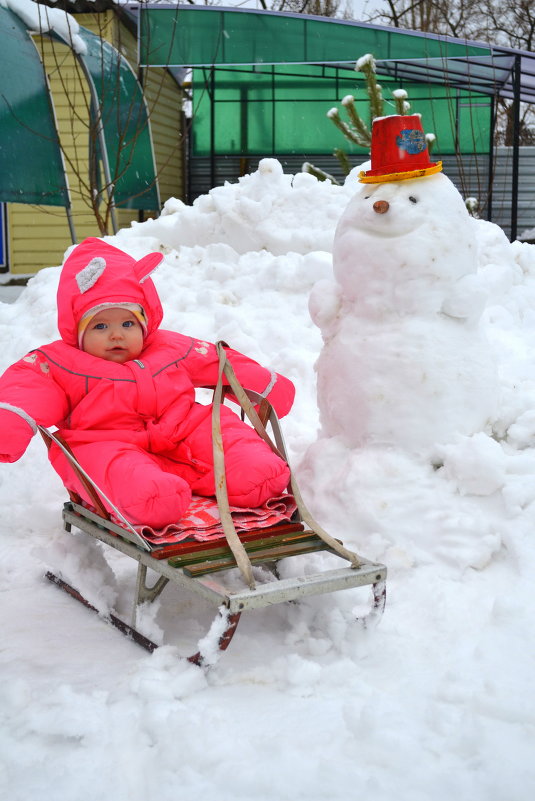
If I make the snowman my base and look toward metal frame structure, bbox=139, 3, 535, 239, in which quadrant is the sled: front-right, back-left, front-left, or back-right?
back-left

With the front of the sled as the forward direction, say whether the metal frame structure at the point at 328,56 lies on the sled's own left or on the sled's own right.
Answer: on the sled's own left

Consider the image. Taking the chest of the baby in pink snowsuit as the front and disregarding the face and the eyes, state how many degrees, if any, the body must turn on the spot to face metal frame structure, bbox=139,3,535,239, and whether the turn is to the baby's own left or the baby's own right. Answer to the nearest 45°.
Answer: approximately 135° to the baby's own left

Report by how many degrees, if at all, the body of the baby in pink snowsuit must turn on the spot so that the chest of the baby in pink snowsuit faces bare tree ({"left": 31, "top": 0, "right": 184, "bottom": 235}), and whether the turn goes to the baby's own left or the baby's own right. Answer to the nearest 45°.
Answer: approximately 135° to the baby's own left

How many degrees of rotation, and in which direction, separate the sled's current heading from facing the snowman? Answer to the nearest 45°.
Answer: approximately 90° to its left

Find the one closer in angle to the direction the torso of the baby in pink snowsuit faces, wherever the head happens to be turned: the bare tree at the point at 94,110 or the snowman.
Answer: the snowman

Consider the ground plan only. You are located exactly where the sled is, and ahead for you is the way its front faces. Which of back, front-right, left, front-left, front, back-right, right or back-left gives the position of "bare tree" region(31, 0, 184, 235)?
back-left
